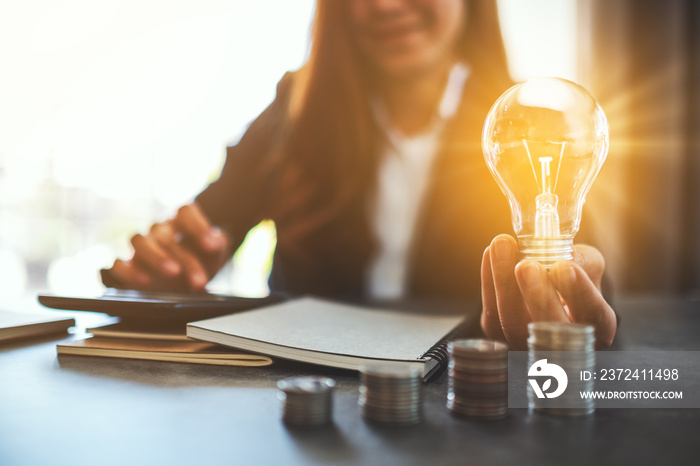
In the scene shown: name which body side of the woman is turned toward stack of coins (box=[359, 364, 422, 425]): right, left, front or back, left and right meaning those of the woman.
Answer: front

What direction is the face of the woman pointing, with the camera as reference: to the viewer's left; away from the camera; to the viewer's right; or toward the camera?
toward the camera

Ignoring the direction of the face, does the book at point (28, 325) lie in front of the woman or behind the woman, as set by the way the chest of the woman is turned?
in front

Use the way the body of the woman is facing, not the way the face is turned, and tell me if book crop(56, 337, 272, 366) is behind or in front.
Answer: in front

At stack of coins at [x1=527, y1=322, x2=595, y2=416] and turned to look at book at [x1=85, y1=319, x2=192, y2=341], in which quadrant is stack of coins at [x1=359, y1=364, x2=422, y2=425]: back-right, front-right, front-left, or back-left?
front-left

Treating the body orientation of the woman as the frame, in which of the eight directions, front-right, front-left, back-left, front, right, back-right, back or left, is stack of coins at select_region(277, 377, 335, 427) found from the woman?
front

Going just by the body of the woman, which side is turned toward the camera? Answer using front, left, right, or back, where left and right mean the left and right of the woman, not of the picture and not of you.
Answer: front

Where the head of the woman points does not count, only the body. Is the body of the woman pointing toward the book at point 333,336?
yes

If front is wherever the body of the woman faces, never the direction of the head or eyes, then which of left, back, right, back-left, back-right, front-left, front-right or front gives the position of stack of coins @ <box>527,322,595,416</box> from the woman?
front
